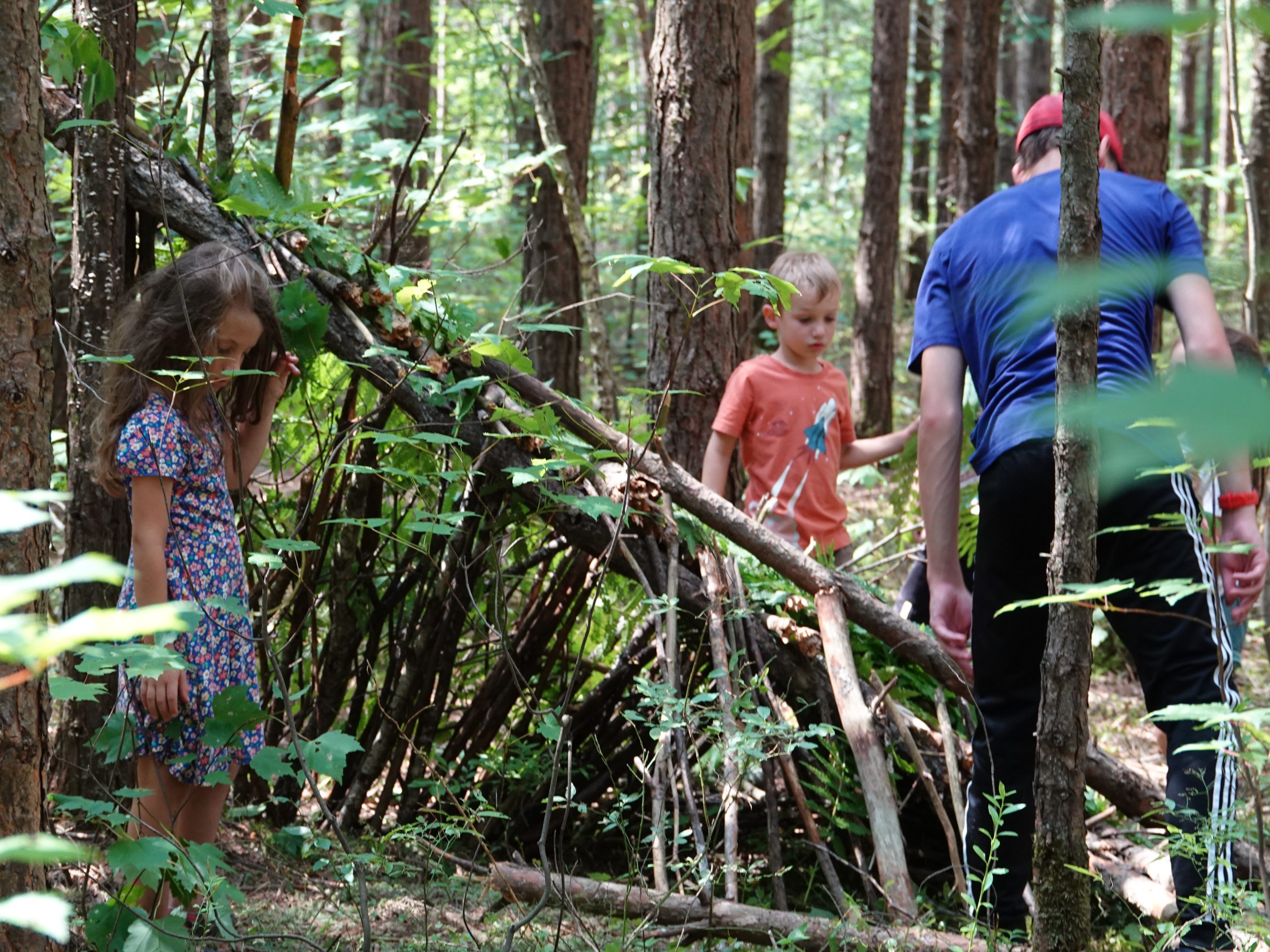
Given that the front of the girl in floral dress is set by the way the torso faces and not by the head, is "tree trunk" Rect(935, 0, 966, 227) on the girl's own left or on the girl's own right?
on the girl's own left

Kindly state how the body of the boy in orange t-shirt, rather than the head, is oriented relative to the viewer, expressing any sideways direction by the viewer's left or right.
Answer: facing the viewer and to the right of the viewer

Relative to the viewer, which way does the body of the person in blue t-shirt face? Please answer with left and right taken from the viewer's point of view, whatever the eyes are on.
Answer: facing away from the viewer

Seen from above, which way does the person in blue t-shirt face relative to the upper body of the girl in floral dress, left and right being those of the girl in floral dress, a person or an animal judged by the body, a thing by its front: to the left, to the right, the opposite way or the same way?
to the left

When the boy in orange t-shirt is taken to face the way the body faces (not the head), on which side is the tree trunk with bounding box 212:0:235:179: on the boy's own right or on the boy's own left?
on the boy's own right

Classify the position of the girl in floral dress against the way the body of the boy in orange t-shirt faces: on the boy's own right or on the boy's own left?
on the boy's own right

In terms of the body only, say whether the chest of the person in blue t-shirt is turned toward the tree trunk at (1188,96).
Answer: yes

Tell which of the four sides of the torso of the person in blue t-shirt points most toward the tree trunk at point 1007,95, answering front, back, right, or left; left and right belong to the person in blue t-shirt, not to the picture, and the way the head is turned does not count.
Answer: front

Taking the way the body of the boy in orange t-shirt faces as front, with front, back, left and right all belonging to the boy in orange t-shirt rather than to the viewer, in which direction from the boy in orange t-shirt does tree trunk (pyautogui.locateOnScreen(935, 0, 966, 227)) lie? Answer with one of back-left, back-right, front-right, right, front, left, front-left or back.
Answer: back-left

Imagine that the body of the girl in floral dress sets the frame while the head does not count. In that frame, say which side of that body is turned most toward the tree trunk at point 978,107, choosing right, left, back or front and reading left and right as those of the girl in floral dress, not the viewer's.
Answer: left

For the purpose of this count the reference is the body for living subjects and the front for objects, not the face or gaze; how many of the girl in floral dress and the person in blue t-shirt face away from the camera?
1

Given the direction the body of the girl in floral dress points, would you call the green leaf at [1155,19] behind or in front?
in front

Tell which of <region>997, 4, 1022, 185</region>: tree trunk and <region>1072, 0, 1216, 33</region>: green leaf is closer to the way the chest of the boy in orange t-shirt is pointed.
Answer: the green leaf
